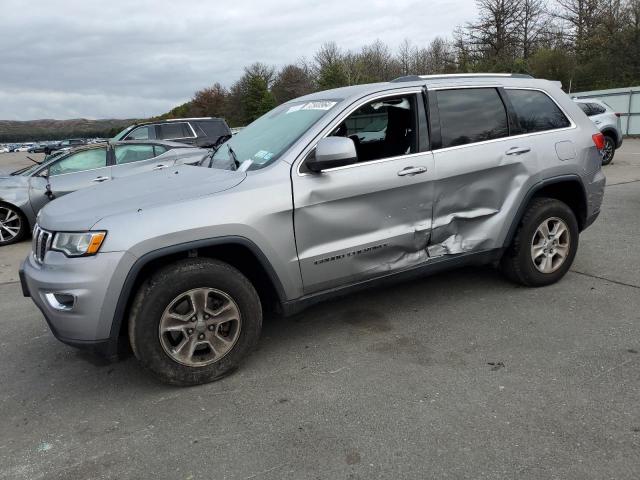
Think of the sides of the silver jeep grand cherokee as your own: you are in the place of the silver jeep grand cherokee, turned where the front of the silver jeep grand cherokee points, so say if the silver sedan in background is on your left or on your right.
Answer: on your right

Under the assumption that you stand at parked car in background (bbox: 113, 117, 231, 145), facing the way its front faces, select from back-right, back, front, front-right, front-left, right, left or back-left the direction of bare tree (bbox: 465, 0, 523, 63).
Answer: back-right

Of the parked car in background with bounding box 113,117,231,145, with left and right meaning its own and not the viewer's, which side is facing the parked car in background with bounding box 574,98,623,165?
back

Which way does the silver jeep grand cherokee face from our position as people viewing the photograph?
facing the viewer and to the left of the viewer

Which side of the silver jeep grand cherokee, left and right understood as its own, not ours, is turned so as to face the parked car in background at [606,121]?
back

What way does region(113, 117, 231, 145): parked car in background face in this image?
to the viewer's left

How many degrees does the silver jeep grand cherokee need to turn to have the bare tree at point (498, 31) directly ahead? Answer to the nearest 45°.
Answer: approximately 135° to its right

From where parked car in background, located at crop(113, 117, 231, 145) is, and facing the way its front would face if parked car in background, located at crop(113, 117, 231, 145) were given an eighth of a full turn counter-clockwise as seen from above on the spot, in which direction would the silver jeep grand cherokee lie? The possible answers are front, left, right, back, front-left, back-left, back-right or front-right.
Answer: front-left
